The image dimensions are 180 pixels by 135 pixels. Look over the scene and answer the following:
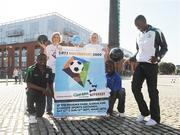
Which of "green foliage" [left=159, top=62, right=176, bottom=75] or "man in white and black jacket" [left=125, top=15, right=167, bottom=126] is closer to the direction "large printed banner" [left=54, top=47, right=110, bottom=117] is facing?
the man in white and black jacket

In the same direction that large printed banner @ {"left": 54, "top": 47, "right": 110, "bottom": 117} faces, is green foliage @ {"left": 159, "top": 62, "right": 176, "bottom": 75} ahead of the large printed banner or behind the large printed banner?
behind

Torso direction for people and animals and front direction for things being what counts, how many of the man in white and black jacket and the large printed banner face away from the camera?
0

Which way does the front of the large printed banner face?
toward the camera

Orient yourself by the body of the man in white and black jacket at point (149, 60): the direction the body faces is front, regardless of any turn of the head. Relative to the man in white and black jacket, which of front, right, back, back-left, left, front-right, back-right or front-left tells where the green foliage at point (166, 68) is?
back-right

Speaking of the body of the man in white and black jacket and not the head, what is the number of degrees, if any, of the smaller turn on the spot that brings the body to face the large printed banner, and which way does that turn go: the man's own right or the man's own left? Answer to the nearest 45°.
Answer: approximately 45° to the man's own right

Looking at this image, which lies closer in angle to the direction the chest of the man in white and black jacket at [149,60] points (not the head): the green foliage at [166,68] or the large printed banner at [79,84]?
the large printed banner

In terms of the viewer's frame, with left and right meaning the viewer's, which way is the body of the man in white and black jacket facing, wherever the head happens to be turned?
facing the viewer and to the left of the viewer

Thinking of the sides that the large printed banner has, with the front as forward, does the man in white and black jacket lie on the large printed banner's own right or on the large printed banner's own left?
on the large printed banner's own left
